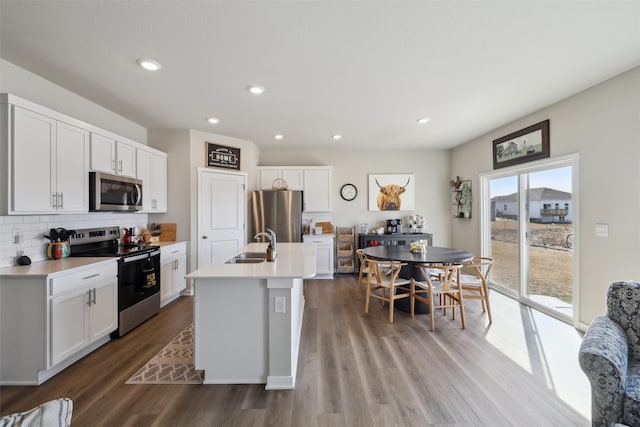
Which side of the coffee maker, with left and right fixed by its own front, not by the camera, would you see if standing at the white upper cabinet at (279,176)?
right

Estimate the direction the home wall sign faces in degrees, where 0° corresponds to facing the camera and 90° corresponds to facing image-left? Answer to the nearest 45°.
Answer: approximately 315°

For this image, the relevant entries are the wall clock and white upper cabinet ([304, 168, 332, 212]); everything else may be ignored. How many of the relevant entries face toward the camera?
2

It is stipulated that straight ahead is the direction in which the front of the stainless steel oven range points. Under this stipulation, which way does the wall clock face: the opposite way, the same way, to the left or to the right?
to the right

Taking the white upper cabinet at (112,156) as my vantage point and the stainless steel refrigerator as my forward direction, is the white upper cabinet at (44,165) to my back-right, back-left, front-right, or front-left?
back-right

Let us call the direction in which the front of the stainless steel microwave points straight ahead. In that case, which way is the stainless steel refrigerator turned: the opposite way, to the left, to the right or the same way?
to the right

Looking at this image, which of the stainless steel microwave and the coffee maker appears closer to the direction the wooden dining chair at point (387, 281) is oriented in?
the coffee maker

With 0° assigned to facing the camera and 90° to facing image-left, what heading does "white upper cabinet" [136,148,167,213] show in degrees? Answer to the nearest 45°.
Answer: approximately 315°

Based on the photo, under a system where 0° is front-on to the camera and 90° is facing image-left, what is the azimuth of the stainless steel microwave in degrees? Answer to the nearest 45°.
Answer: approximately 315°
